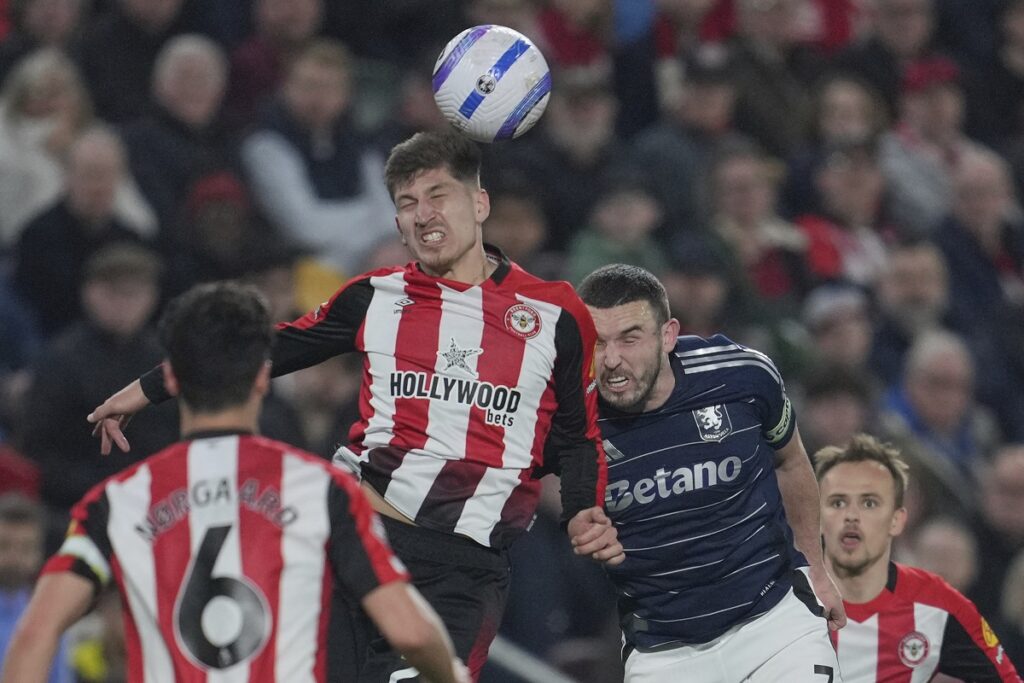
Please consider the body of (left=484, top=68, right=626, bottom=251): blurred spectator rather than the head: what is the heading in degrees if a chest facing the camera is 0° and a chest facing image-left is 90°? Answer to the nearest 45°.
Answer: approximately 0°

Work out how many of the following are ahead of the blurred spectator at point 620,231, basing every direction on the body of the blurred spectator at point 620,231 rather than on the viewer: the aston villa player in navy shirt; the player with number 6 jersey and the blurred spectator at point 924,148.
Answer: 2

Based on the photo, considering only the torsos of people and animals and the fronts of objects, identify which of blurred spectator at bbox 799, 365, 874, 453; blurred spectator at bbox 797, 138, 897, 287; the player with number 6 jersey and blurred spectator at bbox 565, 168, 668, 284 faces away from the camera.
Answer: the player with number 6 jersey

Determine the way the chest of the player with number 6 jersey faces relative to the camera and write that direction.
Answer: away from the camera

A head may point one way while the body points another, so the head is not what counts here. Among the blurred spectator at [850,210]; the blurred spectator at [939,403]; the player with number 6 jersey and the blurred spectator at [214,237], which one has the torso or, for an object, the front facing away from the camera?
the player with number 6 jersey

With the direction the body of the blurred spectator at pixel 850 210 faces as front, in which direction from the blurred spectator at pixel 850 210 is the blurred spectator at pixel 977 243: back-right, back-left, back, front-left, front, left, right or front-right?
back-left
